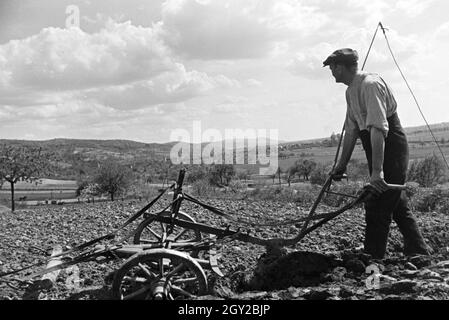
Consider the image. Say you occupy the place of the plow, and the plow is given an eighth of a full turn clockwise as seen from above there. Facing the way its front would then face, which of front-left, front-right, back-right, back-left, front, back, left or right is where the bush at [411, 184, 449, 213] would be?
right

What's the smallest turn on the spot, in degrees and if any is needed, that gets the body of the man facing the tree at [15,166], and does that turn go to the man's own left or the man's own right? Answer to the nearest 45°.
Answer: approximately 45° to the man's own right

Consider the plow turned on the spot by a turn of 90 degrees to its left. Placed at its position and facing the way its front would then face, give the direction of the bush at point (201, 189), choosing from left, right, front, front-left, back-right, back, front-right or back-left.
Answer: back

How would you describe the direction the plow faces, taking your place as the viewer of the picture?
facing to the left of the viewer

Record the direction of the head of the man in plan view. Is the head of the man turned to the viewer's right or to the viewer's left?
to the viewer's left

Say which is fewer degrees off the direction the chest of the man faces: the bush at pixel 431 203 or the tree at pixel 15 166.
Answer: the tree

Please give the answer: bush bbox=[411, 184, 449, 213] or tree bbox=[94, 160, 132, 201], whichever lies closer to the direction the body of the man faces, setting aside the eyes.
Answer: the tree

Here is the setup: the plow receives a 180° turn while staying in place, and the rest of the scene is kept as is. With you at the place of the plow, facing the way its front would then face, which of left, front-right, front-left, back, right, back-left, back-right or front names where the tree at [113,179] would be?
left

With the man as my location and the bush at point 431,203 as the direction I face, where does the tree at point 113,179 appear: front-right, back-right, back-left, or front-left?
front-left

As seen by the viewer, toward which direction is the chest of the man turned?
to the viewer's left
